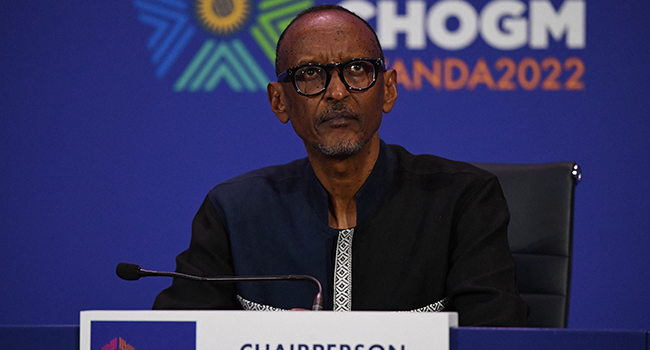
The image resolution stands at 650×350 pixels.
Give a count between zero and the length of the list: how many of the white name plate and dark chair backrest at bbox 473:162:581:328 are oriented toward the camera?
2

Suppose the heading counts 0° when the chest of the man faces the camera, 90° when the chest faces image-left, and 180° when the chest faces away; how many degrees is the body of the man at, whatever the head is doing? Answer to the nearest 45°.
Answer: approximately 0°

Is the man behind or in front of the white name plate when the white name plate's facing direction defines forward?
behind

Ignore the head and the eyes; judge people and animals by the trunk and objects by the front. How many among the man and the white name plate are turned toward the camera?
2

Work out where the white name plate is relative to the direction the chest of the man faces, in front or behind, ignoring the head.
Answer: in front

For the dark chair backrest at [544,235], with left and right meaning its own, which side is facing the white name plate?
front
